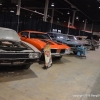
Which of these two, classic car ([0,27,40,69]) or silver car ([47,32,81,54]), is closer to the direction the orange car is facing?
the classic car

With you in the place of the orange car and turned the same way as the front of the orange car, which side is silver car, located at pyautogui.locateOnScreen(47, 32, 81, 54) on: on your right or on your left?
on your left

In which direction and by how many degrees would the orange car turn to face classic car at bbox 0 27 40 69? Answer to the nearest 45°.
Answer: approximately 45° to its right
